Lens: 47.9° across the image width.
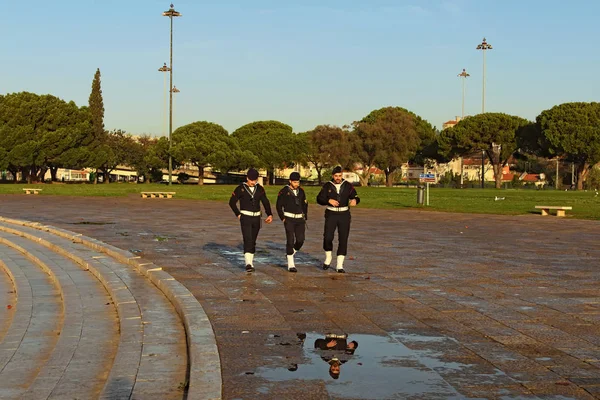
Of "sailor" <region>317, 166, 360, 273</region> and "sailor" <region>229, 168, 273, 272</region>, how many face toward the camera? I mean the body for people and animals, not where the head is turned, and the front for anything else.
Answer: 2

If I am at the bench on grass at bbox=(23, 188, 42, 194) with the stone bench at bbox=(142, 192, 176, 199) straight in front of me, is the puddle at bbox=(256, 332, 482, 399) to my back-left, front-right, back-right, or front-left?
front-right

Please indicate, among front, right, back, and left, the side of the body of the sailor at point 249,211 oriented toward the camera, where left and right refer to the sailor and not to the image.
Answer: front

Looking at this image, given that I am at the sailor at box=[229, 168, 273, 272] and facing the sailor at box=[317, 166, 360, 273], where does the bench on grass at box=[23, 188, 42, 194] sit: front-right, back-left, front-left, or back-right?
back-left

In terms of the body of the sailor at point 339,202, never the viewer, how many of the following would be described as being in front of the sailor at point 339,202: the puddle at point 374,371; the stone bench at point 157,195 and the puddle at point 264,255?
1

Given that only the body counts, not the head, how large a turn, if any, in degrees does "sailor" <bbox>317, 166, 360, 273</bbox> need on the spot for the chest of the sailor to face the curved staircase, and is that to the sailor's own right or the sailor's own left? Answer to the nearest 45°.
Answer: approximately 45° to the sailor's own right

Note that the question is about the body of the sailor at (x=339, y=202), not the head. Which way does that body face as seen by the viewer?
toward the camera

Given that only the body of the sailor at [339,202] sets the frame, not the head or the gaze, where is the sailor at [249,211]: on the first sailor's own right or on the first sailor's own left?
on the first sailor's own right

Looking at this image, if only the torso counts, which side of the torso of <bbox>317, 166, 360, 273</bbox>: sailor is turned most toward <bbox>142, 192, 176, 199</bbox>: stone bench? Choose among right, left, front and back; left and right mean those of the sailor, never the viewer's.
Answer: back

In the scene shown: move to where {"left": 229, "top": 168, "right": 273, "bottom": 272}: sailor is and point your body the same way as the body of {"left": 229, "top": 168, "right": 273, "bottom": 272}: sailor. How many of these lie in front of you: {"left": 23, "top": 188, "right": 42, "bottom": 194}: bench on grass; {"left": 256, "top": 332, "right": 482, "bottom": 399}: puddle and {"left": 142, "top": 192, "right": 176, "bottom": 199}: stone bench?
1

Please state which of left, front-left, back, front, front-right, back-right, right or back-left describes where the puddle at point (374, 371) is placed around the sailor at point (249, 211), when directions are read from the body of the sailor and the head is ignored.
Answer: front

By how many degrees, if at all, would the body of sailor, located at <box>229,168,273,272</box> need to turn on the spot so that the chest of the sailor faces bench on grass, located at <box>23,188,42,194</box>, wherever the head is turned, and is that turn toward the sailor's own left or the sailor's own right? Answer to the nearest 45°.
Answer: approximately 180°

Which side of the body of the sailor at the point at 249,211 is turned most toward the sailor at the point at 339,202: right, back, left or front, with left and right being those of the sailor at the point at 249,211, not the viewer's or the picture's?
left

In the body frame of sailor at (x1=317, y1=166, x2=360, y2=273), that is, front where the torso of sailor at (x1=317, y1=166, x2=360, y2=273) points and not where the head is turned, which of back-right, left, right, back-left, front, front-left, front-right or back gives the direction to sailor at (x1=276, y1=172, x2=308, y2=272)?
right

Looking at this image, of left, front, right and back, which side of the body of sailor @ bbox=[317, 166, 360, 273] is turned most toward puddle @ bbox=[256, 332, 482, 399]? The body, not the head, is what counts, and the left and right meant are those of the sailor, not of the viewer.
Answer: front

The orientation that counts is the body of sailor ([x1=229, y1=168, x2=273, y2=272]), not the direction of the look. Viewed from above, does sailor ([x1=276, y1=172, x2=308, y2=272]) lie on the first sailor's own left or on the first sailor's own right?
on the first sailor's own left

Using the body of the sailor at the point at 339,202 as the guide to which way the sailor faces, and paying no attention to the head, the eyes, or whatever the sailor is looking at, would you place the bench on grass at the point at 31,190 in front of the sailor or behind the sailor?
behind
